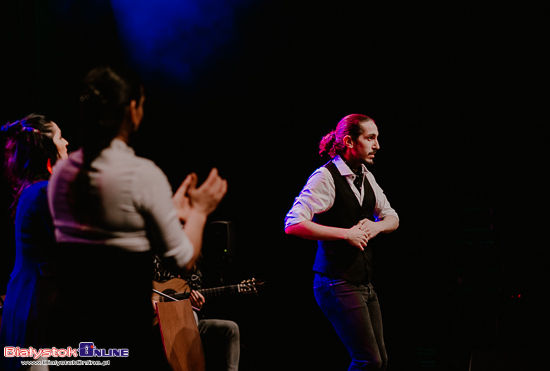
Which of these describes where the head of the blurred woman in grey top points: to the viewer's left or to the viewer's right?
to the viewer's right

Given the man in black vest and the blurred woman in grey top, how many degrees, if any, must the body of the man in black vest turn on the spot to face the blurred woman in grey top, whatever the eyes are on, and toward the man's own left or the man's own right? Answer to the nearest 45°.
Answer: approximately 45° to the man's own right

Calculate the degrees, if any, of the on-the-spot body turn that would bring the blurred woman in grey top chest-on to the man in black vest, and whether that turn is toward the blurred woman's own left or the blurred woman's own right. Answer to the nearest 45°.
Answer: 0° — they already face them

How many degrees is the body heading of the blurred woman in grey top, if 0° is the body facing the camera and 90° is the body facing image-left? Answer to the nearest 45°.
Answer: approximately 225°

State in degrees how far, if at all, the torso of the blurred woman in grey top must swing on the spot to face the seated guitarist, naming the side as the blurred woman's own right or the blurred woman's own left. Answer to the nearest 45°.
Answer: approximately 45° to the blurred woman's own left
